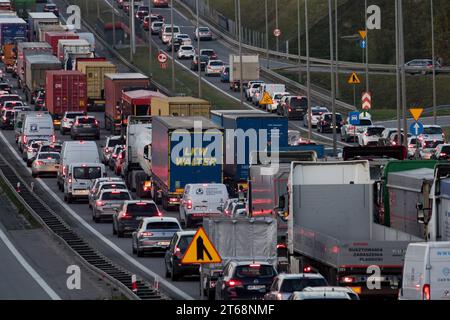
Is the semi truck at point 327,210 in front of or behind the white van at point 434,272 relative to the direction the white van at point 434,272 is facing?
in front

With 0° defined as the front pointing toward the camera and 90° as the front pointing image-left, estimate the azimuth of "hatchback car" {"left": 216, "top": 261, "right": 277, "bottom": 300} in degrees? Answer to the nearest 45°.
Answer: approximately 135°

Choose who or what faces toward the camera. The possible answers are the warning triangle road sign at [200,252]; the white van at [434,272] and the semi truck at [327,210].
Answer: the warning triangle road sign

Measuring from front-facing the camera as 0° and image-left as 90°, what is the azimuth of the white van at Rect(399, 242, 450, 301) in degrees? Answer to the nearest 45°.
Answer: approximately 135°

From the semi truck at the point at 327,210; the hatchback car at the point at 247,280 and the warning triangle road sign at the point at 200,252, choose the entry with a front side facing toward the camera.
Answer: the warning triangle road sign

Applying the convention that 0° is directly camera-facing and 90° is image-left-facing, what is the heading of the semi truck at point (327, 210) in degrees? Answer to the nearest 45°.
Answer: approximately 135°

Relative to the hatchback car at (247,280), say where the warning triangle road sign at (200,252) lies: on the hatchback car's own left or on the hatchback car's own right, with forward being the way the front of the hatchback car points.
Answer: on the hatchback car's own left
